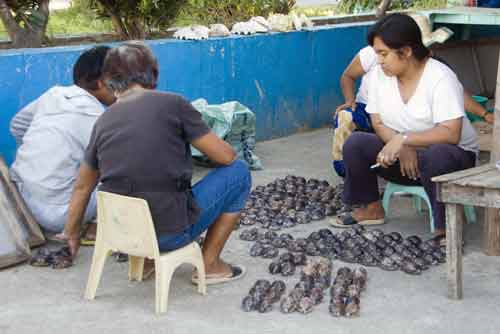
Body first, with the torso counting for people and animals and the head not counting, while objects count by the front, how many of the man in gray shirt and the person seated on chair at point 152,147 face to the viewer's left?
0

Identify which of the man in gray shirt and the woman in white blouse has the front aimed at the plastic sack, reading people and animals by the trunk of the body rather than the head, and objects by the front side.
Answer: the man in gray shirt

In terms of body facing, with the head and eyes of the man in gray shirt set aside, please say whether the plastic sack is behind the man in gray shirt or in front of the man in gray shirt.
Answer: in front

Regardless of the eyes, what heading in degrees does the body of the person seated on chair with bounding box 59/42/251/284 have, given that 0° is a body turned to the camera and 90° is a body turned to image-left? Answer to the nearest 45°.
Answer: approximately 225°

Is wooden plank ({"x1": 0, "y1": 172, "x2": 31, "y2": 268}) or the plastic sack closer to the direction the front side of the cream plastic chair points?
the plastic sack

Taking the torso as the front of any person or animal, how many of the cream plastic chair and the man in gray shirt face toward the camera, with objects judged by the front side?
0

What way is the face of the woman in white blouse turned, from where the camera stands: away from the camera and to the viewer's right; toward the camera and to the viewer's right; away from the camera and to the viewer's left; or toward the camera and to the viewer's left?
toward the camera and to the viewer's left

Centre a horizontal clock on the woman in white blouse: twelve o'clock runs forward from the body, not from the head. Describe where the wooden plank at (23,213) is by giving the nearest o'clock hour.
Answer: The wooden plank is roughly at 1 o'clock from the woman in white blouse.

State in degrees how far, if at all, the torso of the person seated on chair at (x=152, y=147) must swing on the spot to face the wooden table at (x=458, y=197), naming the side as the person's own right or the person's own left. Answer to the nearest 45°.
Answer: approximately 45° to the person's own right

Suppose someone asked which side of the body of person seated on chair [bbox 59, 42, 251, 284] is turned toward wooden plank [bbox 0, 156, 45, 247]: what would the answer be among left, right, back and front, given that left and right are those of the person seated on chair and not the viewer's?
left

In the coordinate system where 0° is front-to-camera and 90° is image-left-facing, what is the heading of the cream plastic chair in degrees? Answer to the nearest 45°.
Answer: approximately 225°

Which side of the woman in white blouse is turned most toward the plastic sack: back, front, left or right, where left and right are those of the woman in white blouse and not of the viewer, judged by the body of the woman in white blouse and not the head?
right

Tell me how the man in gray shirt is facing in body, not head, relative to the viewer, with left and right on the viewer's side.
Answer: facing away from the viewer and to the right of the viewer

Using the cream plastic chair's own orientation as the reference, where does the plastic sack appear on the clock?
The plastic sack is roughly at 11 o'clock from the cream plastic chair.

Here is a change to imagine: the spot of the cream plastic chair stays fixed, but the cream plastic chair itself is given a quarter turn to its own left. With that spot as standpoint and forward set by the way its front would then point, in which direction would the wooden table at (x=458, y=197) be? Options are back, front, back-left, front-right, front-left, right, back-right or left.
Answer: back-right

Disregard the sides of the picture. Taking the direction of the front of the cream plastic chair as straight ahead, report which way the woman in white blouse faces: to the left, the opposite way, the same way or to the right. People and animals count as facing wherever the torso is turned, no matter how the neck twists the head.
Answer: the opposite way
